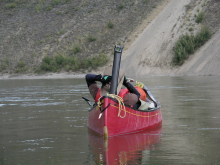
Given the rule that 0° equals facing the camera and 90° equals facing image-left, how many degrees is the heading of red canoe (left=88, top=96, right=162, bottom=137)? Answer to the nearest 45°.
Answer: approximately 45°
